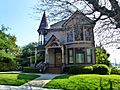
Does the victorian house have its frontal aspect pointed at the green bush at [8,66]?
no

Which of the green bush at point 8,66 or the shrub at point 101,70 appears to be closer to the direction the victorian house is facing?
the shrub

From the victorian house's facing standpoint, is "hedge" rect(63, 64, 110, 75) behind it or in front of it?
in front

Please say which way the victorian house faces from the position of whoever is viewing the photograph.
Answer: facing the viewer

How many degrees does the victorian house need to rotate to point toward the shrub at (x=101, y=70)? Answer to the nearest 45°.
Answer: approximately 45° to its left
